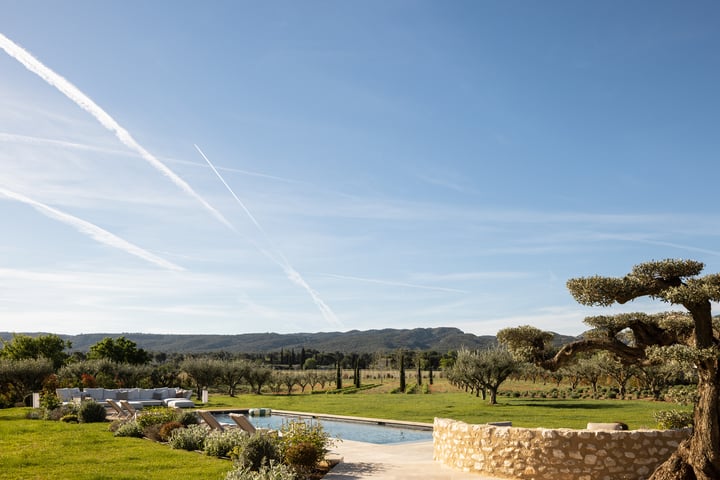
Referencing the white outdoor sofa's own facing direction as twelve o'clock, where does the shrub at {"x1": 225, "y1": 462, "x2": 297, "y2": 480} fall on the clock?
The shrub is roughly at 12 o'clock from the white outdoor sofa.

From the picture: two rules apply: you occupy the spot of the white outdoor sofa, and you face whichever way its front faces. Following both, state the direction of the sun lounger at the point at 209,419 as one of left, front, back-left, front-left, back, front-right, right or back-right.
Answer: front

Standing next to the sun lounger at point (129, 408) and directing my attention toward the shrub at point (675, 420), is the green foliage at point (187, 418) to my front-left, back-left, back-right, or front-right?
front-right

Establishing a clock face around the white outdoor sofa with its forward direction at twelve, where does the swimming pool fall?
The swimming pool is roughly at 11 o'clock from the white outdoor sofa.

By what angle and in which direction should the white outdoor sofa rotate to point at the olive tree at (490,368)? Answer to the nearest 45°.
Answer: approximately 90° to its left

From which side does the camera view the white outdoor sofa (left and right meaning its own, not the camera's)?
front

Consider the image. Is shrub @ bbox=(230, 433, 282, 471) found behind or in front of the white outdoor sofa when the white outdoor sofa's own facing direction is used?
in front

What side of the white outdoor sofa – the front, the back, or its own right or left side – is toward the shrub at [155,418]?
front

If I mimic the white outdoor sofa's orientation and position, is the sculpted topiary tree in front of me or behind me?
in front

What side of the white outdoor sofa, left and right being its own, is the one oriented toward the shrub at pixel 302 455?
front

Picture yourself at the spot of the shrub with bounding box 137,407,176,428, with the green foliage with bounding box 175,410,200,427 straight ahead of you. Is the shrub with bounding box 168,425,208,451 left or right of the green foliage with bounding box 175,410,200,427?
right

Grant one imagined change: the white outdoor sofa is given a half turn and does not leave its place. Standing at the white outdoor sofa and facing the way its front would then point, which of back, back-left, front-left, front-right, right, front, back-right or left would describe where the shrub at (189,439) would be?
back

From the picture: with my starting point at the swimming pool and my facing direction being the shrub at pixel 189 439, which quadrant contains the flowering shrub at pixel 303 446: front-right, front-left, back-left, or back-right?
front-left

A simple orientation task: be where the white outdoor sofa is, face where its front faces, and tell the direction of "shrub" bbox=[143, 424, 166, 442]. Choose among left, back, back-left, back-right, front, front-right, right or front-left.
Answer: front

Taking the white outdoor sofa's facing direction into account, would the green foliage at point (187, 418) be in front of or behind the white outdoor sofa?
in front

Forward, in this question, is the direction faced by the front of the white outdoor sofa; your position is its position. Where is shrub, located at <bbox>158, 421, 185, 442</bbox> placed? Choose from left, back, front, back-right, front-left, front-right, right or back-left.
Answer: front

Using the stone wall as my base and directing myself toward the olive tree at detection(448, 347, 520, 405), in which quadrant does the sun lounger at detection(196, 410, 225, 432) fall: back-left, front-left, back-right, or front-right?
front-left

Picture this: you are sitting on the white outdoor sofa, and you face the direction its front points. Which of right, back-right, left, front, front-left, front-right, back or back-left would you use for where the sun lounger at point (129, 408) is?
front

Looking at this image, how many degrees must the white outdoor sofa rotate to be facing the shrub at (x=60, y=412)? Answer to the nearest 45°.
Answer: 0° — it already faces it
